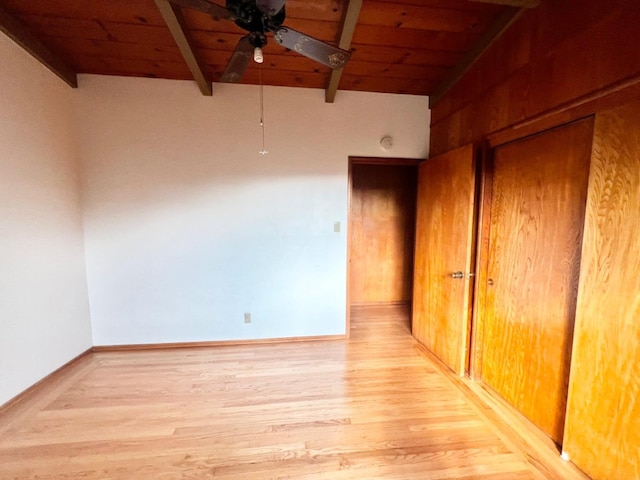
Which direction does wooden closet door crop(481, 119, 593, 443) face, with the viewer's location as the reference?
facing the viewer and to the left of the viewer

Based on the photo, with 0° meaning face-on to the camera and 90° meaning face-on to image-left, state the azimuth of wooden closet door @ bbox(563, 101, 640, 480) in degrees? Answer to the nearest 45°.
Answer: approximately 45°

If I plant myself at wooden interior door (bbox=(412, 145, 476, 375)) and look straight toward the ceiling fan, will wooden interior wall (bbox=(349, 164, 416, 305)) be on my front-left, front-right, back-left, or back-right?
back-right

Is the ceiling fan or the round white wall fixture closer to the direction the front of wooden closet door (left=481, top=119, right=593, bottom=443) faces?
the ceiling fan

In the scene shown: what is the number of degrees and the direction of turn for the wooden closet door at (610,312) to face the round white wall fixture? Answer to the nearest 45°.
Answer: approximately 45° to its right

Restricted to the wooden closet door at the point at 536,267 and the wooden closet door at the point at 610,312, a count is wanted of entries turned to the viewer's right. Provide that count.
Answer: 0

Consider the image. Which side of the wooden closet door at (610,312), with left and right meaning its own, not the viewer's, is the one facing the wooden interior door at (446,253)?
right

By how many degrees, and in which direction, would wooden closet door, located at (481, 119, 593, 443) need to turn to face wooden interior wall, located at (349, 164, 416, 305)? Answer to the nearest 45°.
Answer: approximately 90° to its right

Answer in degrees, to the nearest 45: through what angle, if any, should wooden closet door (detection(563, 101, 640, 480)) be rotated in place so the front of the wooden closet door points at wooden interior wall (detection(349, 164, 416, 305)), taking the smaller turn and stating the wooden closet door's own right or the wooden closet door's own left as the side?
approximately 90° to the wooden closet door's own right

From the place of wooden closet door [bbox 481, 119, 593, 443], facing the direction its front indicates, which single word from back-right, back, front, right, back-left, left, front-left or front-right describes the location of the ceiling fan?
front

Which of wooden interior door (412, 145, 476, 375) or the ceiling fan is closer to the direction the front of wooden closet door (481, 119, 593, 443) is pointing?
the ceiling fan
